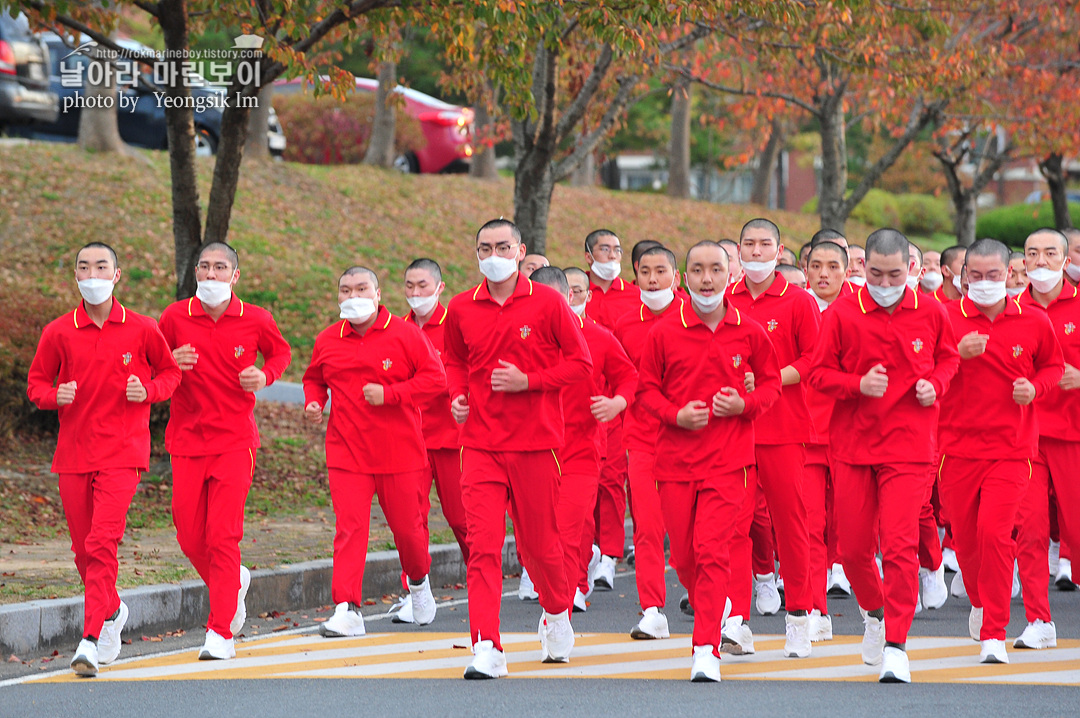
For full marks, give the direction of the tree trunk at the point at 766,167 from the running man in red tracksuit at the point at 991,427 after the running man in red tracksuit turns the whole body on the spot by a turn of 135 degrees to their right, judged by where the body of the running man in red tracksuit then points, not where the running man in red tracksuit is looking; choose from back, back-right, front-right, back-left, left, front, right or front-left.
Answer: front-right

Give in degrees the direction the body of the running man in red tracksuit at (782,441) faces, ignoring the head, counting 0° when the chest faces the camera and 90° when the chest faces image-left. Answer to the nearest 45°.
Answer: approximately 0°

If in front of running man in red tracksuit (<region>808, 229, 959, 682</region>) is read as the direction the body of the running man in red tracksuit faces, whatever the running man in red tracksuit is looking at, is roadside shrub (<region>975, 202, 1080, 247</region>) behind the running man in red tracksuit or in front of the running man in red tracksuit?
behind

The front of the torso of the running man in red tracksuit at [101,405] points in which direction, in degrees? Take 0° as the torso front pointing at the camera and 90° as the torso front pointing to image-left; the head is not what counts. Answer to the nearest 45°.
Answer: approximately 0°

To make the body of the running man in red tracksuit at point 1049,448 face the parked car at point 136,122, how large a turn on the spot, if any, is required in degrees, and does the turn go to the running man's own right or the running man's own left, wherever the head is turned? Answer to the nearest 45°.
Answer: approximately 135° to the running man's own right

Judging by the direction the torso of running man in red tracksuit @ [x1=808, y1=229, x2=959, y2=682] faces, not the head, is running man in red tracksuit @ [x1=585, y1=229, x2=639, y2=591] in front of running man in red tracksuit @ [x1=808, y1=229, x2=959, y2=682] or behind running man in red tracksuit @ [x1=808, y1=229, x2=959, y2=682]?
behind

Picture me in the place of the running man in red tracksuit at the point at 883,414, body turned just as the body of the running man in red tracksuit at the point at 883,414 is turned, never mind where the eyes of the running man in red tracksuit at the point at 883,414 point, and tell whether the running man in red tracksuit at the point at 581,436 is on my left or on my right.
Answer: on my right

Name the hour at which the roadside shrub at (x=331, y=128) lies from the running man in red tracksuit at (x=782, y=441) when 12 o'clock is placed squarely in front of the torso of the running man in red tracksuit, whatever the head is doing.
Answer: The roadside shrub is roughly at 5 o'clock from the running man in red tracksuit.

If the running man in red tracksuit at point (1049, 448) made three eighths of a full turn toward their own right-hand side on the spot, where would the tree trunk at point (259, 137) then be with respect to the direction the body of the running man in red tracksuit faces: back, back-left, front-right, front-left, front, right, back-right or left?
front
